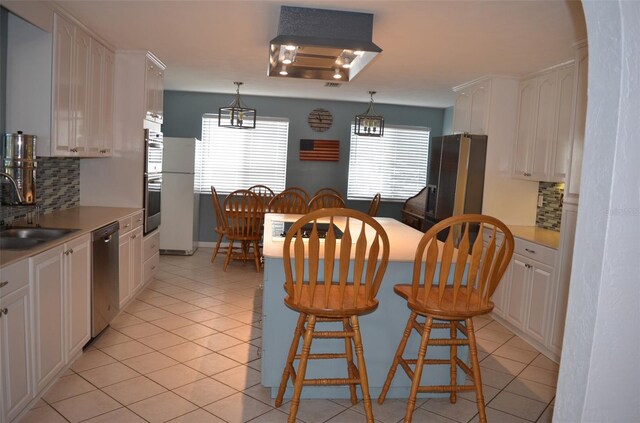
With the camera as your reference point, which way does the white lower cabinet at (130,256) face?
facing to the right of the viewer

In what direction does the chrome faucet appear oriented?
to the viewer's right

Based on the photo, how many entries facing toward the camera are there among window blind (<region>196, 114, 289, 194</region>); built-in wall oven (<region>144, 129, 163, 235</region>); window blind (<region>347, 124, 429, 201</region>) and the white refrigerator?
3

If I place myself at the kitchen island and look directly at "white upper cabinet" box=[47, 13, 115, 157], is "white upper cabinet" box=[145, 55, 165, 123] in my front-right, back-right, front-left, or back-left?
front-right

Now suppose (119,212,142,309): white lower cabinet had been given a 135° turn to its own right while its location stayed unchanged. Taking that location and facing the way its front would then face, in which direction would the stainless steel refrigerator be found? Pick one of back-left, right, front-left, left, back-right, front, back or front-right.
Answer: back-left

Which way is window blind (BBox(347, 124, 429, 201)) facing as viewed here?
toward the camera

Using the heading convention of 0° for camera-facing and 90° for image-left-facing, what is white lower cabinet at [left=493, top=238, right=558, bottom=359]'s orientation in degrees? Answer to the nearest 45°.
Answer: approximately 45°

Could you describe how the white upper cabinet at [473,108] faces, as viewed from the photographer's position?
facing the viewer and to the left of the viewer

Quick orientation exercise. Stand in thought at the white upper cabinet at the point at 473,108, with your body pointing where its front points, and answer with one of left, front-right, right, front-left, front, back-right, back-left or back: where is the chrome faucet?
front

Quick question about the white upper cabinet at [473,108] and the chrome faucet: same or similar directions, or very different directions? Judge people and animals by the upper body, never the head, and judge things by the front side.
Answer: very different directions

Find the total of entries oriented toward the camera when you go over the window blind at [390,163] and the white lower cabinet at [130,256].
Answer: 1

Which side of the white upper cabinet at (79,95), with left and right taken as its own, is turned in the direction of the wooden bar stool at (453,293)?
front

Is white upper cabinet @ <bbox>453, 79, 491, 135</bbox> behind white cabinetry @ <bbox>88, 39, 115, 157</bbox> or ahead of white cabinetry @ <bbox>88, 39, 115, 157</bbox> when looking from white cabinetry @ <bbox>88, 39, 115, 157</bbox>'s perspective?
ahead

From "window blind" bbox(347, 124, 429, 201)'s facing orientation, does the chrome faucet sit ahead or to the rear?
ahead

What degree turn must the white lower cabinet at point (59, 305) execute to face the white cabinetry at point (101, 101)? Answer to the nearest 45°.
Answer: approximately 135° to its left

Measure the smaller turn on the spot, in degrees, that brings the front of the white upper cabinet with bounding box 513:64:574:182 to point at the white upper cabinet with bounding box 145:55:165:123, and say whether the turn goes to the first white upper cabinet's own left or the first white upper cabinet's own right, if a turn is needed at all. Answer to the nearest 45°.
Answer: approximately 45° to the first white upper cabinet's own right

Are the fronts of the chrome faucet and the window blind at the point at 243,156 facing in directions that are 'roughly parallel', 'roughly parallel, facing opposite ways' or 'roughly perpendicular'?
roughly perpendicular

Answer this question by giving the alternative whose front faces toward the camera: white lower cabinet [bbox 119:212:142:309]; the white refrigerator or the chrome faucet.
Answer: the white refrigerator

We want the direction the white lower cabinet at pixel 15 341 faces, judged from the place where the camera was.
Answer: facing the viewer and to the right of the viewer

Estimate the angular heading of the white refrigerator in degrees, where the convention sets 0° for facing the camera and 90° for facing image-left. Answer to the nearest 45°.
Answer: approximately 0°
